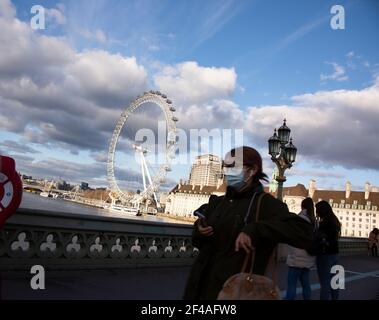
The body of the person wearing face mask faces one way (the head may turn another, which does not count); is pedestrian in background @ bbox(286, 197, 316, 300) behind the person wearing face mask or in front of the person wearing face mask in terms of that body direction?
behind

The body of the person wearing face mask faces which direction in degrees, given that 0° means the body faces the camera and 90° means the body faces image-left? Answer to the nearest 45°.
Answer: approximately 45°

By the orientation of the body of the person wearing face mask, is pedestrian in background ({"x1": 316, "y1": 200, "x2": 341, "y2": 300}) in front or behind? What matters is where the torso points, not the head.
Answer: behind
